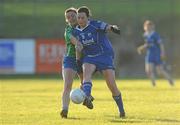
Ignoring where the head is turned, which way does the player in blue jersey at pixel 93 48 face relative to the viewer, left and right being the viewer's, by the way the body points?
facing the viewer and to the left of the viewer

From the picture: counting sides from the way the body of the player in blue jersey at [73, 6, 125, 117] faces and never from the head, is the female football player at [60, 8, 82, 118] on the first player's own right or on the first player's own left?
on the first player's own right
